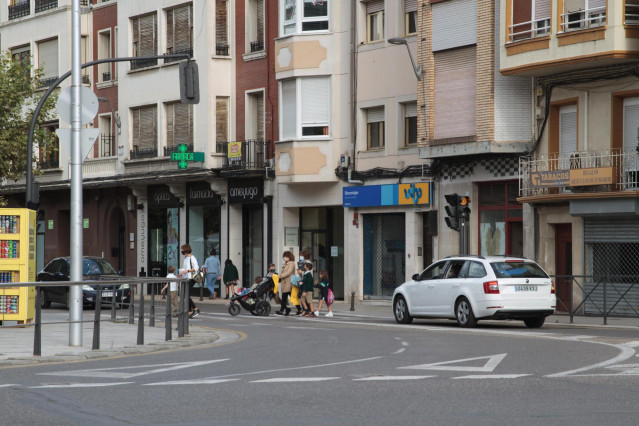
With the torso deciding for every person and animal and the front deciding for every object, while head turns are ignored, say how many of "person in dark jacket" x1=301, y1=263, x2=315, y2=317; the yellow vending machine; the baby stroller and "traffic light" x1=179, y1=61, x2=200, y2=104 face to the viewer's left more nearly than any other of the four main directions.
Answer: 2

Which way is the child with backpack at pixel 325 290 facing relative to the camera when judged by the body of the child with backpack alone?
to the viewer's left

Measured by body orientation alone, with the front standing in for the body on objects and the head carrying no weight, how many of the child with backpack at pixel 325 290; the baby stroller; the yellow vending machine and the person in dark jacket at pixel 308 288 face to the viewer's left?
3

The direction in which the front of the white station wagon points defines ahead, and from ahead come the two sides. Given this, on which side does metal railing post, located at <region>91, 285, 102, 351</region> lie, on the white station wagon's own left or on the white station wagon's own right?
on the white station wagon's own left

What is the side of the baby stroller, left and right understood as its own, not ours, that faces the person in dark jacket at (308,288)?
back

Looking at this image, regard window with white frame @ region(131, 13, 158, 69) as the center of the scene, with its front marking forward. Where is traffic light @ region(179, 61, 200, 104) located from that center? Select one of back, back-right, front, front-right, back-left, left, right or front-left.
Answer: front-left

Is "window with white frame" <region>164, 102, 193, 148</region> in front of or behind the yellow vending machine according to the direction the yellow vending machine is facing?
behind

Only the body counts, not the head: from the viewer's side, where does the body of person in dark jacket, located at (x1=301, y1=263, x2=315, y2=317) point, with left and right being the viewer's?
facing to the left of the viewer

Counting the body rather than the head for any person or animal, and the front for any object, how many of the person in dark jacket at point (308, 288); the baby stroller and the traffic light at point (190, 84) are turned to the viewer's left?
2

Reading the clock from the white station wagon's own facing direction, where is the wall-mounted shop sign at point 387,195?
The wall-mounted shop sign is roughly at 1 o'clock from the white station wagon.

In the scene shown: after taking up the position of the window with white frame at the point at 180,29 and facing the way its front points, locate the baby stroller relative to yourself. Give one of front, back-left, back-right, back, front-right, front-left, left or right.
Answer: front-left

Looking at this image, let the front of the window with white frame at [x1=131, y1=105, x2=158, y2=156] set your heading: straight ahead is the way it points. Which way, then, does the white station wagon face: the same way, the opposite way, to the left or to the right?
to the right

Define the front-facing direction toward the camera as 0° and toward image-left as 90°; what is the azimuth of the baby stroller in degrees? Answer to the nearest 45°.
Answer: approximately 90°
